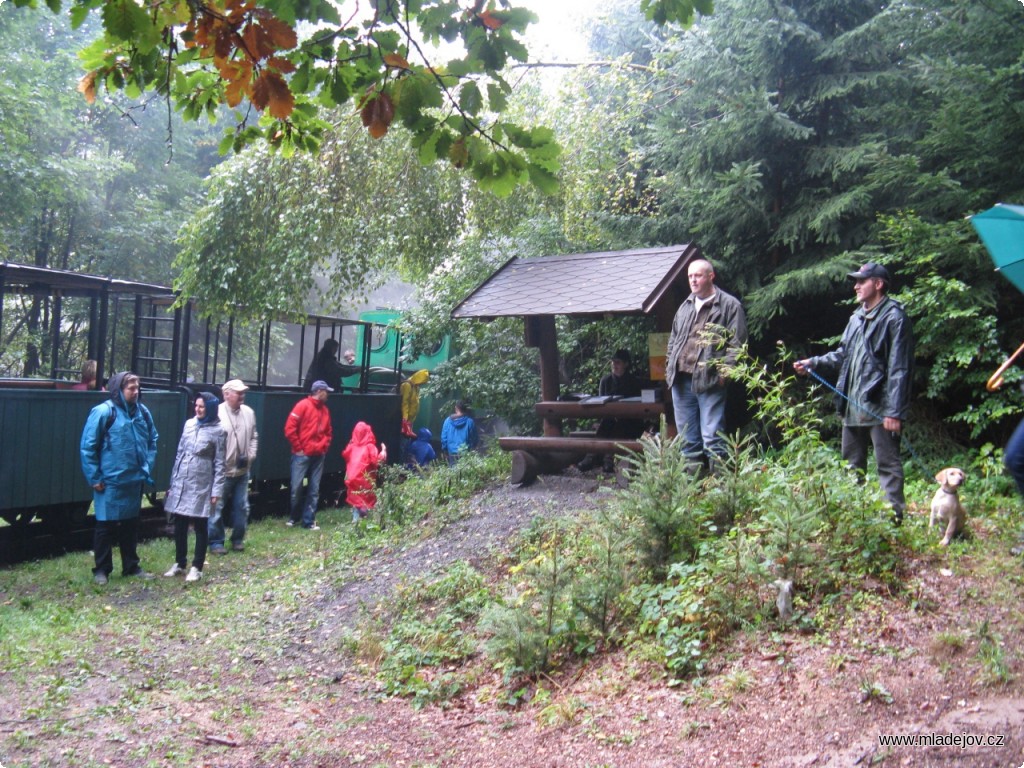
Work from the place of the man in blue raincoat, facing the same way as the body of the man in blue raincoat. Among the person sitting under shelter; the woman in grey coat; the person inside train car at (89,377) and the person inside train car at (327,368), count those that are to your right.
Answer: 0

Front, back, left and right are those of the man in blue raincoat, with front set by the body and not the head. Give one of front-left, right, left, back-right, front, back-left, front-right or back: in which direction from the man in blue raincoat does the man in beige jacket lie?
left

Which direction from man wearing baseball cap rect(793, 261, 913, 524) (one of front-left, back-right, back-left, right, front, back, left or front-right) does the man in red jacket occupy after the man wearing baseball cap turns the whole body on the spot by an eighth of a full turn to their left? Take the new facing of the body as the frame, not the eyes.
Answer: back-right

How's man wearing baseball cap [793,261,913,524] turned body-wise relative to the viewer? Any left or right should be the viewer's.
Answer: facing the viewer and to the left of the viewer

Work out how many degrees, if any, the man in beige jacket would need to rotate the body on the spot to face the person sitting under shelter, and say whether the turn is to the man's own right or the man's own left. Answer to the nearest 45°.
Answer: approximately 45° to the man's own left

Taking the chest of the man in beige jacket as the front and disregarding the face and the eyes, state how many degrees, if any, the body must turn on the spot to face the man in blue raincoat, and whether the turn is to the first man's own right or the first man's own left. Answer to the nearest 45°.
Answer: approximately 90° to the first man's own right

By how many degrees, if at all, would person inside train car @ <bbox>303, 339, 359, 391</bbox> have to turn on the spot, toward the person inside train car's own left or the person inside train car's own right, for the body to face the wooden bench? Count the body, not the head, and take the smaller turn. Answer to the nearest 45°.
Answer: approximately 90° to the person inside train car's own right

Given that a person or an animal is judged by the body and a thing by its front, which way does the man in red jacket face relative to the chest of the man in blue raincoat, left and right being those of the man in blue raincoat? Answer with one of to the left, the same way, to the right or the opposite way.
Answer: the same way

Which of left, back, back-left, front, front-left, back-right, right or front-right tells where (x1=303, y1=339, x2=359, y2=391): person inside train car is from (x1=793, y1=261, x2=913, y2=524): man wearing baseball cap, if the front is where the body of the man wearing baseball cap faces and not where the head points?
right

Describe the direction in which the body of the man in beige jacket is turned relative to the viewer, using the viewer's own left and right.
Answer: facing the viewer and to the right of the viewer

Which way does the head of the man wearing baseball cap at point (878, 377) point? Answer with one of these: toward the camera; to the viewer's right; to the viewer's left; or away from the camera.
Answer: to the viewer's left

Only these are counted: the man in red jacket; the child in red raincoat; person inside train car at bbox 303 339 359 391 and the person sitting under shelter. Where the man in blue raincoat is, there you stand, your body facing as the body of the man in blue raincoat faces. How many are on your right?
0
